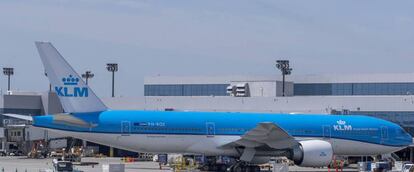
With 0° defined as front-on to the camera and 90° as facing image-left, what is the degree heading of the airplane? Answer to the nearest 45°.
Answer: approximately 270°
